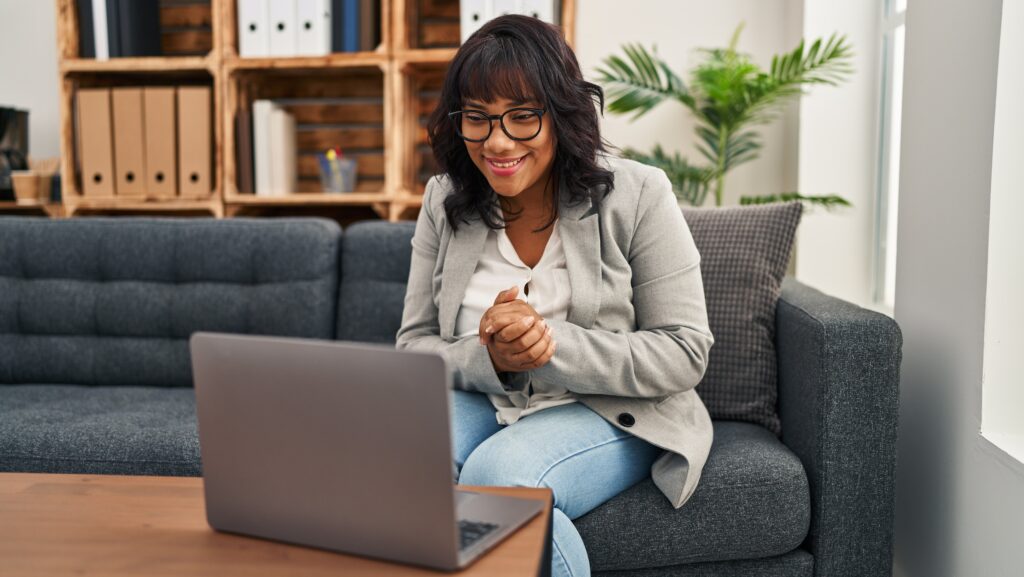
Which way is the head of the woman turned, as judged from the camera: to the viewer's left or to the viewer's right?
to the viewer's left

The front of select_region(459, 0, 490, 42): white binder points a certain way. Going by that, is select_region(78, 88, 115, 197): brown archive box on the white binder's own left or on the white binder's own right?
on the white binder's own right

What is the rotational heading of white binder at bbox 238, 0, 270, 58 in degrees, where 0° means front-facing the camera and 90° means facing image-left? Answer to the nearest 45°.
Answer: approximately 0°
